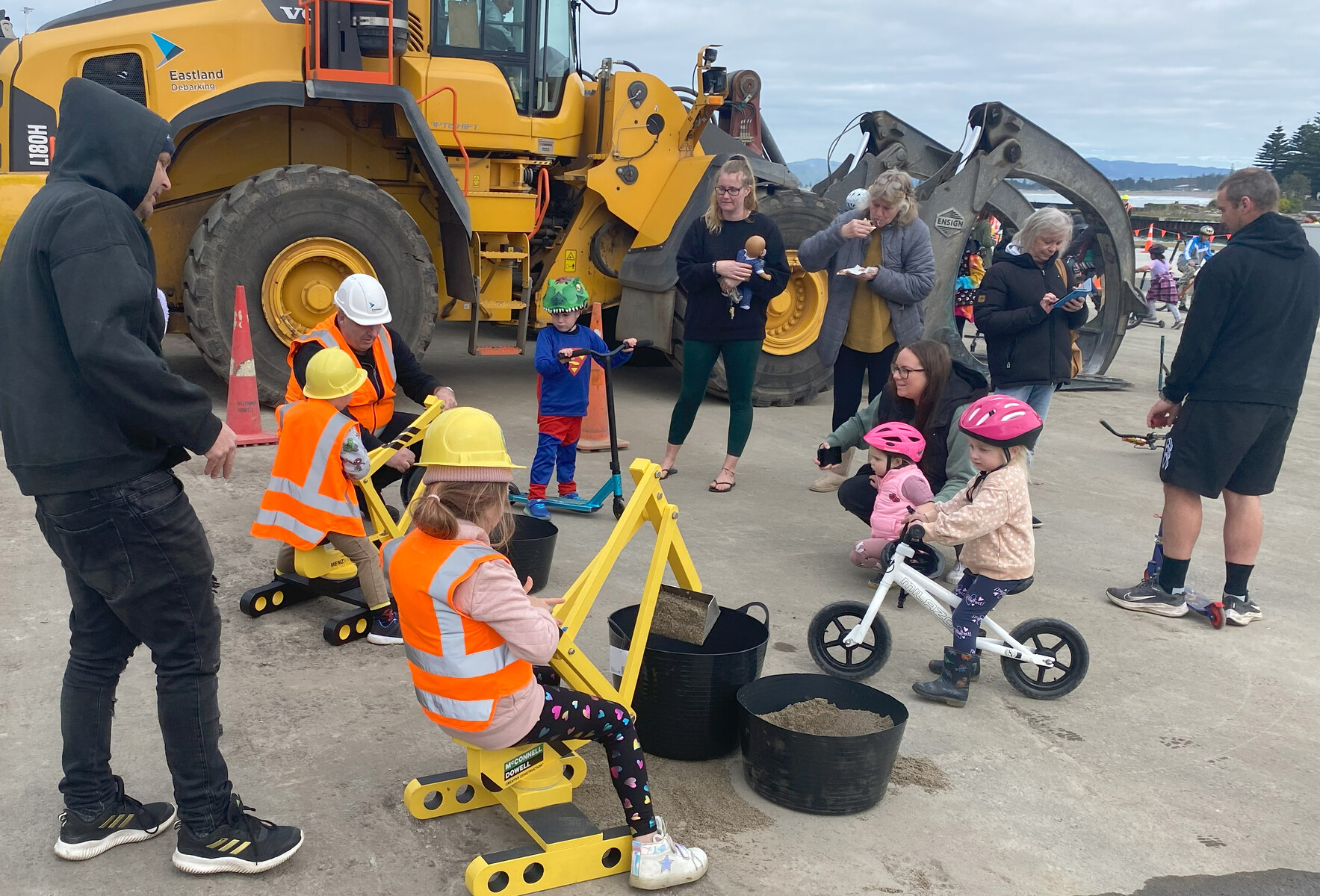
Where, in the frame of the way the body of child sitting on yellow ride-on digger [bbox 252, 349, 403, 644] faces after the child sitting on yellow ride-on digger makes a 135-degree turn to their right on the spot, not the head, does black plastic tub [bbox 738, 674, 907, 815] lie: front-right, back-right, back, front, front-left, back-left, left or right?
front-left

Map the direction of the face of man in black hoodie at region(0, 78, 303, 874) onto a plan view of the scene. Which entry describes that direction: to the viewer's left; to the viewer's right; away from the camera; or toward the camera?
to the viewer's right

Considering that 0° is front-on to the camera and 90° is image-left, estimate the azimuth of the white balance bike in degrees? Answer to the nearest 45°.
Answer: approximately 90°

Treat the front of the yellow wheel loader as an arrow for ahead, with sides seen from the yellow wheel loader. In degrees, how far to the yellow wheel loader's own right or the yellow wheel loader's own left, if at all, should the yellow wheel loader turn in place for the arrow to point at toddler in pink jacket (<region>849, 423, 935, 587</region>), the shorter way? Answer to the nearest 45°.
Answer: approximately 45° to the yellow wheel loader's own right

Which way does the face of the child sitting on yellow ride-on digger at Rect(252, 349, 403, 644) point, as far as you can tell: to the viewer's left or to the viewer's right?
to the viewer's right

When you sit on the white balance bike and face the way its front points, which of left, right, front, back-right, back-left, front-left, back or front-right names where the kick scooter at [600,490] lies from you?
front-right

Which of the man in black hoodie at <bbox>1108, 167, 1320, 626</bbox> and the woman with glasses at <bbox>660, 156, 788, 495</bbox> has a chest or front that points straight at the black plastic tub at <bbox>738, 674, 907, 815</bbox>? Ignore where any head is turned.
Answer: the woman with glasses

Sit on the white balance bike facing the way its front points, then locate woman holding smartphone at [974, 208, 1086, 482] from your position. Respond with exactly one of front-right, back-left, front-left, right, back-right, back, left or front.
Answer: right

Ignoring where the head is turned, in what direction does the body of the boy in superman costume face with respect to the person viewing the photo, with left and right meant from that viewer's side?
facing the viewer and to the right of the viewer

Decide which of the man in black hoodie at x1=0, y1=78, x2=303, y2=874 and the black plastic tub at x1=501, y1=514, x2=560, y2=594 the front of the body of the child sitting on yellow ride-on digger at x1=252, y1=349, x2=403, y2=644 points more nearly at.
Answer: the black plastic tub

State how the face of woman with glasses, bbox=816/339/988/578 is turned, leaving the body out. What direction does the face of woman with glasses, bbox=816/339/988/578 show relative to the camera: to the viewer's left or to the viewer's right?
to the viewer's left

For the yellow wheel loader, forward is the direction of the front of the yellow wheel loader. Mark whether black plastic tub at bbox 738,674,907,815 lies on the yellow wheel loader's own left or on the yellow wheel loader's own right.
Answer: on the yellow wheel loader's own right

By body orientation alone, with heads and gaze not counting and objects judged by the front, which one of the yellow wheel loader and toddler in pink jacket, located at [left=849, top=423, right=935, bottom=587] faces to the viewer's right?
the yellow wheel loader

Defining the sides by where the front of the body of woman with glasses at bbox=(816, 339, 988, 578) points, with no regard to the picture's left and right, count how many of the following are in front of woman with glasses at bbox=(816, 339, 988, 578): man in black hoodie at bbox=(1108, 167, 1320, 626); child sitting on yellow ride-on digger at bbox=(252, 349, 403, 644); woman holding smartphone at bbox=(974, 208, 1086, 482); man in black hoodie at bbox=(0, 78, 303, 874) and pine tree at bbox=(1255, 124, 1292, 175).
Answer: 2

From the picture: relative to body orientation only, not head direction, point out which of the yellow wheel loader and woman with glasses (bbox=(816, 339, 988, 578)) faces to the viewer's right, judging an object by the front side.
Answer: the yellow wheel loader

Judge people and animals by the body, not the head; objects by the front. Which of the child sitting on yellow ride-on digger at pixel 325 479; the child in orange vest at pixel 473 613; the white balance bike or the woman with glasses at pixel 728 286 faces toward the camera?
the woman with glasses
